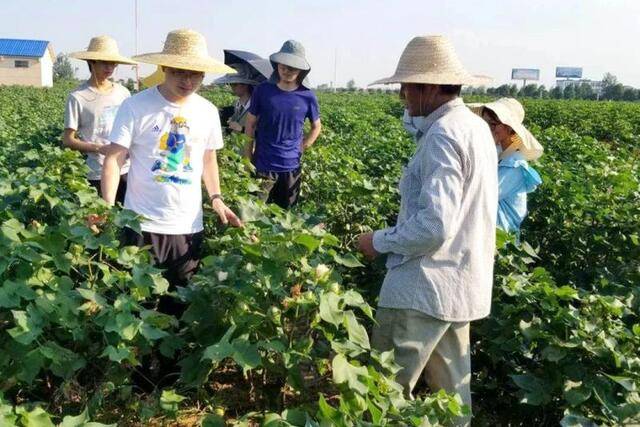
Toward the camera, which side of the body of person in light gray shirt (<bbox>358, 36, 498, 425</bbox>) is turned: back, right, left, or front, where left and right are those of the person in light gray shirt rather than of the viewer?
left

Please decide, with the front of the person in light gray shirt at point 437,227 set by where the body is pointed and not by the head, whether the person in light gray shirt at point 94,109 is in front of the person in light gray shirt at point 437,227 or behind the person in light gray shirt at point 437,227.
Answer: in front

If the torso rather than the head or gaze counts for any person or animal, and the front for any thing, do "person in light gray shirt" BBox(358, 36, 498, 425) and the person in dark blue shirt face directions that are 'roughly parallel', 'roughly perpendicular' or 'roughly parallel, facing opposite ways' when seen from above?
roughly perpendicular

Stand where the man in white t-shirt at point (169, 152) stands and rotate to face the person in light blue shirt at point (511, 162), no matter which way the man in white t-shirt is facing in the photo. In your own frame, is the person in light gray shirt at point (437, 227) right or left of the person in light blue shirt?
right

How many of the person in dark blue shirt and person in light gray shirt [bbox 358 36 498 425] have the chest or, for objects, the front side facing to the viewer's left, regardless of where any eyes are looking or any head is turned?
1

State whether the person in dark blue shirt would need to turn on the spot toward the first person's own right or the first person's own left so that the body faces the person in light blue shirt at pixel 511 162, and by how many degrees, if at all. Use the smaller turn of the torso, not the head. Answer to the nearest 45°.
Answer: approximately 45° to the first person's own left

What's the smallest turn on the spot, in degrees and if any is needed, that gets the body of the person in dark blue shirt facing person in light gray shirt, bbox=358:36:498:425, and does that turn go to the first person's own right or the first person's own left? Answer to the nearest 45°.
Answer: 0° — they already face them

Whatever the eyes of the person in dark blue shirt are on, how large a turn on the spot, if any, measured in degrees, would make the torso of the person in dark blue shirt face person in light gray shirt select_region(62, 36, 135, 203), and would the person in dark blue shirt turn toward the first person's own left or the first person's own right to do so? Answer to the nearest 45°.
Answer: approximately 45° to the first person's own right

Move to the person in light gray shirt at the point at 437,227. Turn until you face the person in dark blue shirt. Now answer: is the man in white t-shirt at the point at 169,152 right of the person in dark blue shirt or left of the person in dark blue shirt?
left

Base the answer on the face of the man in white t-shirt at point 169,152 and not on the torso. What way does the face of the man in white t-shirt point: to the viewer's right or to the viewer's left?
to the viewer's right
